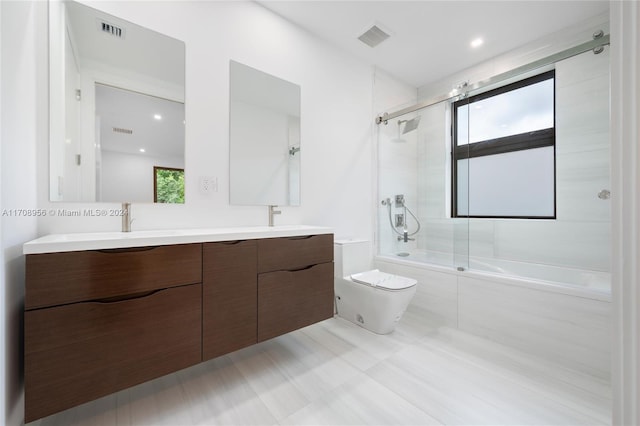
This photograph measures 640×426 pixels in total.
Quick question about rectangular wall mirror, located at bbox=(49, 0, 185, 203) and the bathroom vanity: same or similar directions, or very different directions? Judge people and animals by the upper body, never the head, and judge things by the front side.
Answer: same or similar directions

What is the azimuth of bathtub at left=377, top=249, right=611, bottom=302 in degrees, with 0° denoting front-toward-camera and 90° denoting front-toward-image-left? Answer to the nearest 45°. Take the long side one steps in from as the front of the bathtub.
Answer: approximately 45°

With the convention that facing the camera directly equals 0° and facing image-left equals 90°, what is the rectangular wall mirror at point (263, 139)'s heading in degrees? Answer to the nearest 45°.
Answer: approximately 315°

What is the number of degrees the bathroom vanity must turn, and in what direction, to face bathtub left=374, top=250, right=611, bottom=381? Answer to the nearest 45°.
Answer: approximately 45° to its left

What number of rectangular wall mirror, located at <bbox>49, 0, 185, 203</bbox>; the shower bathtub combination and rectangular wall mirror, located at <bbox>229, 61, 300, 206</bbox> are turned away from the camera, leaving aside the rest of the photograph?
0

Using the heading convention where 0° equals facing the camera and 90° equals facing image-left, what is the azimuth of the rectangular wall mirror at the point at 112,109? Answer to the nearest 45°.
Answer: approximately 315°

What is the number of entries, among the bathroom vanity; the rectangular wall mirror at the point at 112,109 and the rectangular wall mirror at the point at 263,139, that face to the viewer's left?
0
